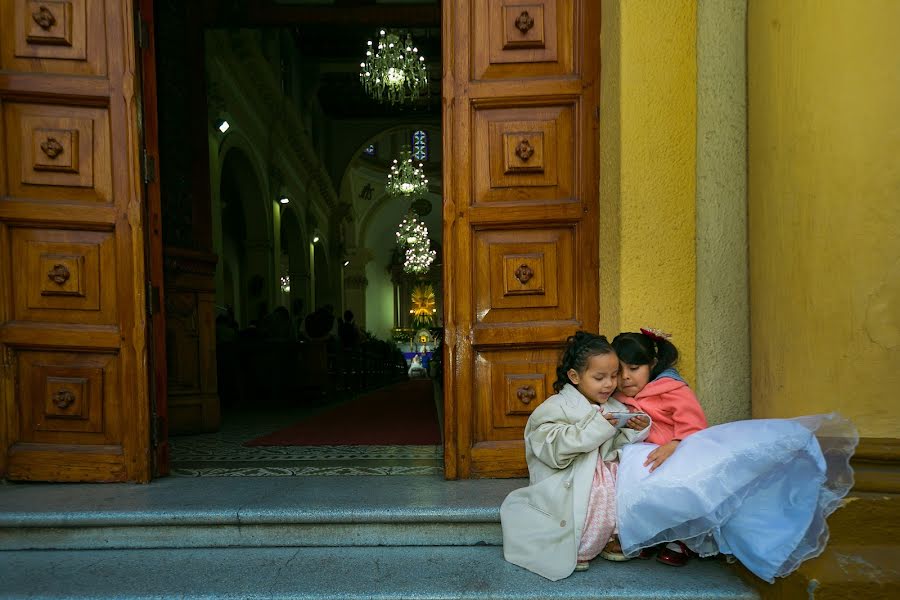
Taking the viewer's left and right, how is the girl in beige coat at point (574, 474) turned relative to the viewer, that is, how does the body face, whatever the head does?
facing the viewer and to the right of the viewer

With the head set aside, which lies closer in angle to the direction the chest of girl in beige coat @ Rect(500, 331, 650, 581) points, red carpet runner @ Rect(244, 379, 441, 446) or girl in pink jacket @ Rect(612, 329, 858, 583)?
the girl in pink jacket

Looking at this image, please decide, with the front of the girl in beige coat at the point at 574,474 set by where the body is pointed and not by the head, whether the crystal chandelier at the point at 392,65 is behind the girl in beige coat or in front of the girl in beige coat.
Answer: behind

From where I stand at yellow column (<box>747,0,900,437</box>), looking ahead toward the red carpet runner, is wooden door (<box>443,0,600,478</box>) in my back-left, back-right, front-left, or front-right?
front-left

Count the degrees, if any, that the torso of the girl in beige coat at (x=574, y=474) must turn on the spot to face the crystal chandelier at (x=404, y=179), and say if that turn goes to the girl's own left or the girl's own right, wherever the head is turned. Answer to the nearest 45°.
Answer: approximately 135° to the girl's own left

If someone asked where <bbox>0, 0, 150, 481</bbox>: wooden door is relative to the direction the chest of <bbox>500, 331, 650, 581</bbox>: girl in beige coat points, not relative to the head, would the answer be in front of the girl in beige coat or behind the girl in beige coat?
behind

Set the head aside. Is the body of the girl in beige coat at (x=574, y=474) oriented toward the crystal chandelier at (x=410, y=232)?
no

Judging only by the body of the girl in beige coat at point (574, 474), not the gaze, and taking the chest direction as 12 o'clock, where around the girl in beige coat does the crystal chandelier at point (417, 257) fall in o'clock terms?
The crystal chandelier is roughly at 7 o'clock from the girl in beige coat.

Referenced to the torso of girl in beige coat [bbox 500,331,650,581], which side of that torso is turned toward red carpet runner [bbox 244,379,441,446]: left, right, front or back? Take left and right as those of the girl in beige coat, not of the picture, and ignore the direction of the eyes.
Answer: back

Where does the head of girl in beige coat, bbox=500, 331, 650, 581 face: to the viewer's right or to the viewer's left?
to the viewer's right

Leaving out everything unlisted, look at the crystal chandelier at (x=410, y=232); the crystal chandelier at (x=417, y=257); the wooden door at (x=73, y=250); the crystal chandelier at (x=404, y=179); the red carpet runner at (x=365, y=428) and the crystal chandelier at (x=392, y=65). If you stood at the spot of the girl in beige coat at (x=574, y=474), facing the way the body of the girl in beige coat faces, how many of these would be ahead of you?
0

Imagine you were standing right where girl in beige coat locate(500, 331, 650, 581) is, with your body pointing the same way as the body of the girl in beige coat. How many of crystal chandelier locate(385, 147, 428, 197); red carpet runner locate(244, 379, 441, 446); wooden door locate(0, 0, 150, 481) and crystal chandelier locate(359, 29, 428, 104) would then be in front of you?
0
